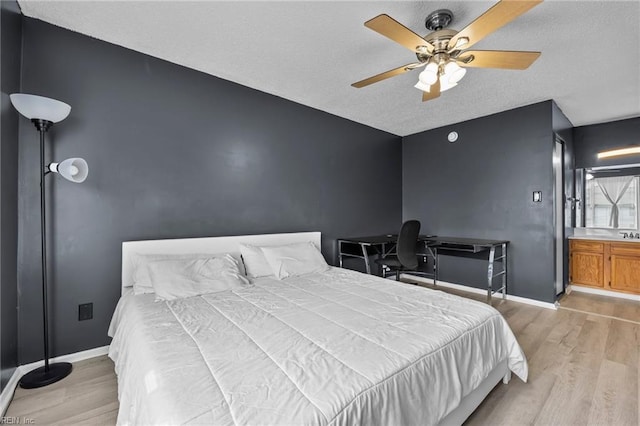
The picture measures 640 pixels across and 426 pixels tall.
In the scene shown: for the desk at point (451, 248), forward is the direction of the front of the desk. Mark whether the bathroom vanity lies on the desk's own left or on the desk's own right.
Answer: on the desk's own left

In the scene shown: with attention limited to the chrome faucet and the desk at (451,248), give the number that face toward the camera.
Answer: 2

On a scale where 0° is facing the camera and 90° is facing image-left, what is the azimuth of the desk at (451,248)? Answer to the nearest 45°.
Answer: approximately 0°

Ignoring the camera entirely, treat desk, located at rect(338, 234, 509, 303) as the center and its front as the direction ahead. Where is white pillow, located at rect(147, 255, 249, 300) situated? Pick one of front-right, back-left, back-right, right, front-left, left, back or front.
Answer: front-right

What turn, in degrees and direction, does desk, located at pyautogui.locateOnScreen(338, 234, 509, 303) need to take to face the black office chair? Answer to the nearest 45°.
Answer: approximately 45° to its right

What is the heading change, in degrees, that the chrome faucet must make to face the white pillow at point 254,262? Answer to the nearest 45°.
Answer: approximately 45° to its right

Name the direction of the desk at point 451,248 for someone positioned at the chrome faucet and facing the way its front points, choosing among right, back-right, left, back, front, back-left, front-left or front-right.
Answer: front-right

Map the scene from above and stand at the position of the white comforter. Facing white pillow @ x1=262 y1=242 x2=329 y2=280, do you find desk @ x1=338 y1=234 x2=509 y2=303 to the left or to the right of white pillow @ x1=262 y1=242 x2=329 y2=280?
right

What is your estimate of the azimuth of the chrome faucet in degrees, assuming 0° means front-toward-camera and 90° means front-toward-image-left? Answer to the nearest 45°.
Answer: approximately 0°

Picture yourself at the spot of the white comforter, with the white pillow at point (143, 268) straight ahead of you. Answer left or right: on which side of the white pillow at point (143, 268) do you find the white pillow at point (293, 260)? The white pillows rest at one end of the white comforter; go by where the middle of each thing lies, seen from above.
right
